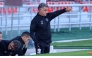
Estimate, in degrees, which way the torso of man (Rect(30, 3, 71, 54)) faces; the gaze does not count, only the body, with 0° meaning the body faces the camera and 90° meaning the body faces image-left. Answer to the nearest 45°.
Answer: approximately 315°

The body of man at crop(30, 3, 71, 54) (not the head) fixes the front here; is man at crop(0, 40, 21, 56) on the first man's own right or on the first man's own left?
on the first man's own right
